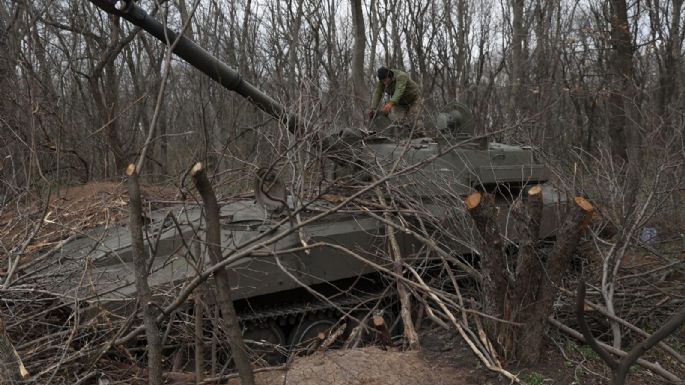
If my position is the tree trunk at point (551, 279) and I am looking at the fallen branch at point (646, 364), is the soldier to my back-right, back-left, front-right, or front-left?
back-left

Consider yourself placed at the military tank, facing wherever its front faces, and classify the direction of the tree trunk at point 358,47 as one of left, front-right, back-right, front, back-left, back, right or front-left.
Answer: back-right

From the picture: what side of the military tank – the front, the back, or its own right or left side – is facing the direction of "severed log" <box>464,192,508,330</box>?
left

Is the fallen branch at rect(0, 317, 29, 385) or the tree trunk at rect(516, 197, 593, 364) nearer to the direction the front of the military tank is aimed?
the fallen branch

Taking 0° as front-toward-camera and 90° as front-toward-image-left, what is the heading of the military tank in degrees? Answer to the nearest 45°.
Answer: approximately 45°

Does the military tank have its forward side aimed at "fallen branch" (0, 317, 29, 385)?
yes
